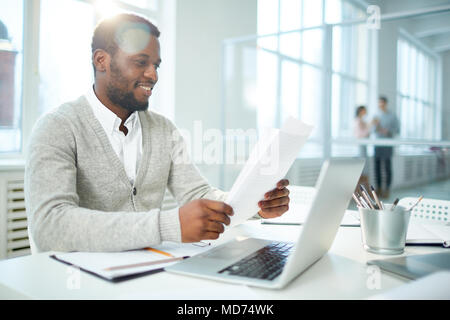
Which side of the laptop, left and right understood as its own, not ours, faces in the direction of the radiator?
front

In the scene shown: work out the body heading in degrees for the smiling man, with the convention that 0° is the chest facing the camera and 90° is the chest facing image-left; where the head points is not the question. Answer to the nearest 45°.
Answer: approximately 315°

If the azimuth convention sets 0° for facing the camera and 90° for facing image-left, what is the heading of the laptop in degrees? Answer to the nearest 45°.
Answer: approximately 135°

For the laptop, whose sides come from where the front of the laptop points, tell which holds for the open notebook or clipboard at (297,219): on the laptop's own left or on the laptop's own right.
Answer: on the laptop's own right

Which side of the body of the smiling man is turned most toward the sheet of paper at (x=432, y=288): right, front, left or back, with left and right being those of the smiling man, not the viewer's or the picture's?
front

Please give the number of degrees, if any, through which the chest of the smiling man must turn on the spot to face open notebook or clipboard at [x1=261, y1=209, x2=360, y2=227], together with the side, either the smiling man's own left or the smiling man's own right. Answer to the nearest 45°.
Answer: approximately 45° to the smiling man's own left

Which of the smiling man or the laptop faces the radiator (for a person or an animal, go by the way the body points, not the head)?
the laptop

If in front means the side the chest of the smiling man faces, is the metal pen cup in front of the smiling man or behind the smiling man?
in front

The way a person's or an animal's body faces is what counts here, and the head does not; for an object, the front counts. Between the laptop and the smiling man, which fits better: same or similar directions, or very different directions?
very different directions
